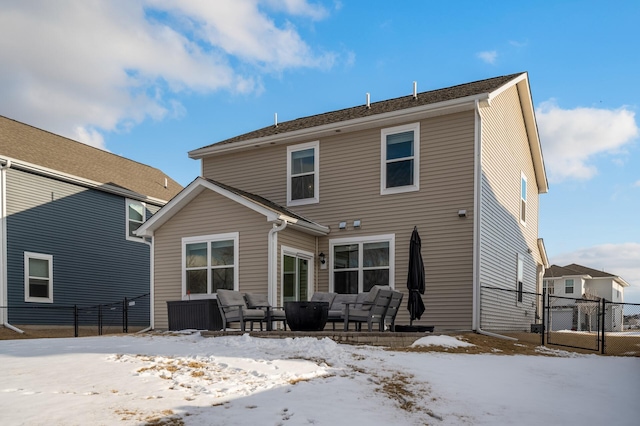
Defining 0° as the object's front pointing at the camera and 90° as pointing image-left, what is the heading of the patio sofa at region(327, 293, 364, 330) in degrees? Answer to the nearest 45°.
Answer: approximately 45°

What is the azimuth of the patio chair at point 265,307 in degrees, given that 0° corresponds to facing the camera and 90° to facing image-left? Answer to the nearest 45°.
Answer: approximately 315°

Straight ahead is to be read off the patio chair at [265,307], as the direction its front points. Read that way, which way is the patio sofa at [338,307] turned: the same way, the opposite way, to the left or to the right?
to the right
